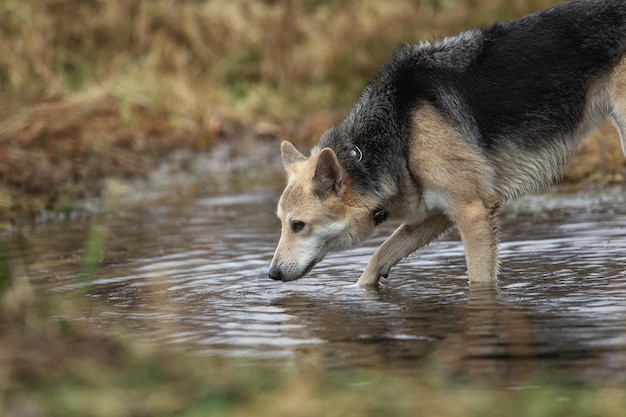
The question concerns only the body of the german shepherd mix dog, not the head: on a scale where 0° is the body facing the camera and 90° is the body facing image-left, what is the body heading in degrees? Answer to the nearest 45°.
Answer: approximately 90°
